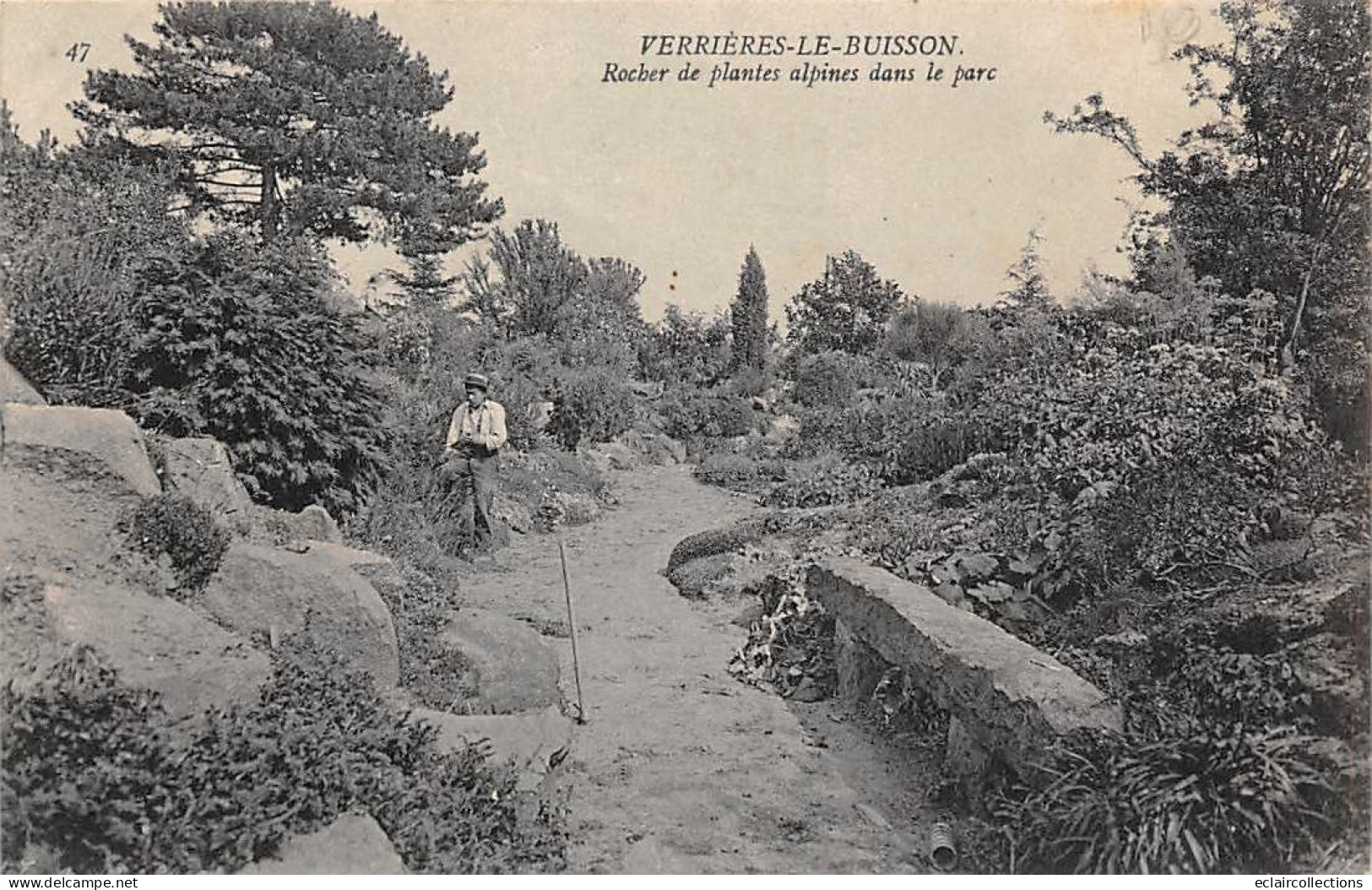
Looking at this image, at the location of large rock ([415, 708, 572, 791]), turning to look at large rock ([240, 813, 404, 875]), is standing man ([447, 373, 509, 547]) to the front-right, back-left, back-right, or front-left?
back-right

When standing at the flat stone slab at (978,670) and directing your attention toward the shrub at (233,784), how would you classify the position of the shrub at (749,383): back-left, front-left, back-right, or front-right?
back-right
